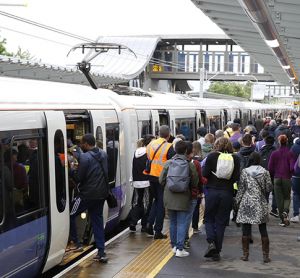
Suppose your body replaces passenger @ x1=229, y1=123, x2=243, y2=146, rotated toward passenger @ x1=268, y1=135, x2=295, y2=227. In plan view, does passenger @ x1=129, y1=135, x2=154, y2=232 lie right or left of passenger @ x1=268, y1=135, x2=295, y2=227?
right

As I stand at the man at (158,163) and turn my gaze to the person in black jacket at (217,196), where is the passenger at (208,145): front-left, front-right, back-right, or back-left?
back-left

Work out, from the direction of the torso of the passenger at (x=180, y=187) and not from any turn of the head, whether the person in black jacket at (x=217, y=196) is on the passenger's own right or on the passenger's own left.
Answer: on the passenger's own right

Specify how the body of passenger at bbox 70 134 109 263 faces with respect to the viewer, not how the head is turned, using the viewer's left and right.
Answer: facing away from the viewer and to the left of the viewer

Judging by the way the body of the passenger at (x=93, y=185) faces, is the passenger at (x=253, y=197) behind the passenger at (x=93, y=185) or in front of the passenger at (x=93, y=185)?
behind

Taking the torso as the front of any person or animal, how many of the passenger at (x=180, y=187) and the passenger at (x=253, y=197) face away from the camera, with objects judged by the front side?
2

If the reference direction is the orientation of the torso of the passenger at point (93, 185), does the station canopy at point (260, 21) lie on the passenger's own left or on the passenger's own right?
on the passenger's own right

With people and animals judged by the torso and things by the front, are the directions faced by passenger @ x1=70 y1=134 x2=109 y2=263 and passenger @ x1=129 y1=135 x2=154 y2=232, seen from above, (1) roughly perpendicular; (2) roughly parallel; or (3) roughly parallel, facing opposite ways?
roughly perpendicular

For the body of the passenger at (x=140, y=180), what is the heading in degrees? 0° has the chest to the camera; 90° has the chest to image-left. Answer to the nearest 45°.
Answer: approximately 225°

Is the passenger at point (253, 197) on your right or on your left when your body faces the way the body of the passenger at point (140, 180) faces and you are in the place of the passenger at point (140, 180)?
on your right

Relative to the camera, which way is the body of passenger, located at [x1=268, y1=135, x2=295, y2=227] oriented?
away from the camera

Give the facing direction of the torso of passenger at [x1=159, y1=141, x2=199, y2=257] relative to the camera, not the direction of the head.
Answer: away from the camera

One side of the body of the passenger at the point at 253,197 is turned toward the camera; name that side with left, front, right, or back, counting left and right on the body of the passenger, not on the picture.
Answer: back
